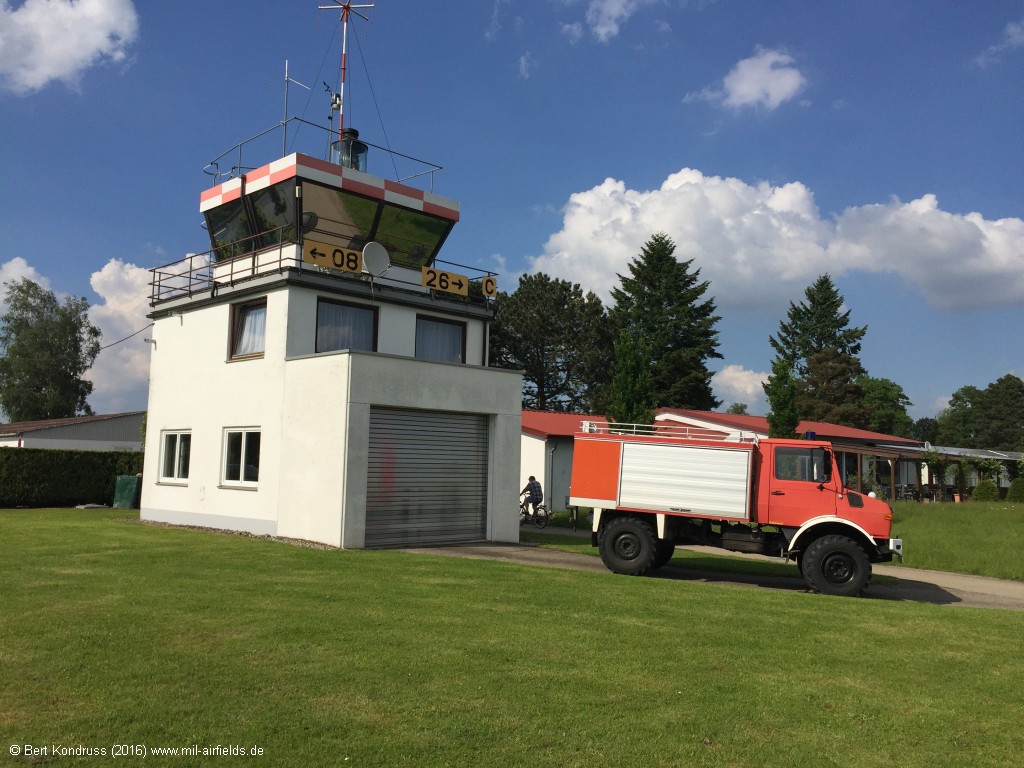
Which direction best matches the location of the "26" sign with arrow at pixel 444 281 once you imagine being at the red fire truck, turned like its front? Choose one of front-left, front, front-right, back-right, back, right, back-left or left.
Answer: back-left

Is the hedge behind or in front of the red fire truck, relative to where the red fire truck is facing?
behind

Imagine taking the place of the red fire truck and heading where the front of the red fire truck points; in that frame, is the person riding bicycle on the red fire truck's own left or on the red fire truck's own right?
on the red fire truck's own left

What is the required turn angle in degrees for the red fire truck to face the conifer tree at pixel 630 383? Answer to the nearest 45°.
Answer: approximately 90° to its left

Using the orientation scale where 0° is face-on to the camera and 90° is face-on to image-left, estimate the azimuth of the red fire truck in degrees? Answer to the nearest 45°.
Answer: approximately 270°
